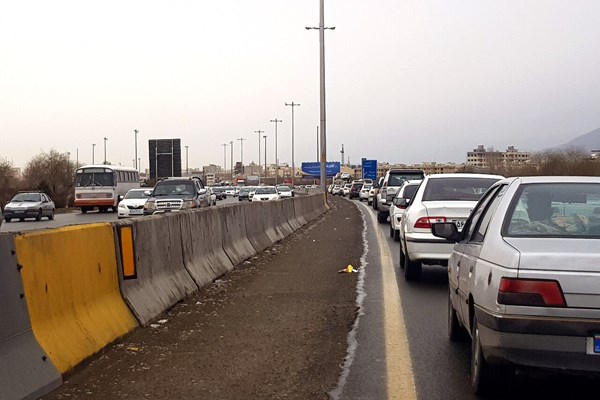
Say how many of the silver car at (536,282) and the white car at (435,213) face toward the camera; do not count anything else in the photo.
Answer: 0

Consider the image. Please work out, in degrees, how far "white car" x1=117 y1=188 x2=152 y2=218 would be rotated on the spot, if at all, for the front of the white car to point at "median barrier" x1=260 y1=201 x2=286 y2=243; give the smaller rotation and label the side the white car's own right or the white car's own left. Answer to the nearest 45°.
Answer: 0° — it already faces it

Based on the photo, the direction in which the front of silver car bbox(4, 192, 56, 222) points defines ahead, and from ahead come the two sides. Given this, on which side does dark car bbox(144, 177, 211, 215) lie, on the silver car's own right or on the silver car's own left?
on the silver car's own left

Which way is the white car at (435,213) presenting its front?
away from the camera

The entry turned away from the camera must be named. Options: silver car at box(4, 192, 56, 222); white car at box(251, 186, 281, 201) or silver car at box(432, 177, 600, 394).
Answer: silver car at box(432, 177, 600, 394)

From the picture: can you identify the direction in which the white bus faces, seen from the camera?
facing the viewer and to the left of the viewer

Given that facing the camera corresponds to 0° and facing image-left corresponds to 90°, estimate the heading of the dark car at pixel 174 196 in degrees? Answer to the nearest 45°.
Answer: approximately 45°

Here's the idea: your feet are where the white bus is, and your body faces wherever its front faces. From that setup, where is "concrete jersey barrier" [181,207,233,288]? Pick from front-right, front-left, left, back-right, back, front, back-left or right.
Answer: front-left

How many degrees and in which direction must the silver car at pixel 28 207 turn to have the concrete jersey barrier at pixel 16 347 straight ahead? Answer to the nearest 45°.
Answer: approximately 45° to its left

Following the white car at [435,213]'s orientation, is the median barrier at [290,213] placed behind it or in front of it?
in front

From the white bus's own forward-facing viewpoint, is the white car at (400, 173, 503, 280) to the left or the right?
on its left

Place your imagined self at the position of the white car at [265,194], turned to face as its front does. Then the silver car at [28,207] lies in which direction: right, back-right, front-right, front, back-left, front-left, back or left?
front-right

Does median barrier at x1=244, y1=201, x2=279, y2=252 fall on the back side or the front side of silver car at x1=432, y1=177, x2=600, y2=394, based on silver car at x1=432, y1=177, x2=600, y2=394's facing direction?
on the front side

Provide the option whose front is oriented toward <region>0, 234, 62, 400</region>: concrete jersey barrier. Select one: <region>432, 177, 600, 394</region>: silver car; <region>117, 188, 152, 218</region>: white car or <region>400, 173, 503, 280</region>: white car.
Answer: <region>117, 188, 152, 218</region>: white car

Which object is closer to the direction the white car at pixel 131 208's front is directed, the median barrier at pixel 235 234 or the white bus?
the median barrier
